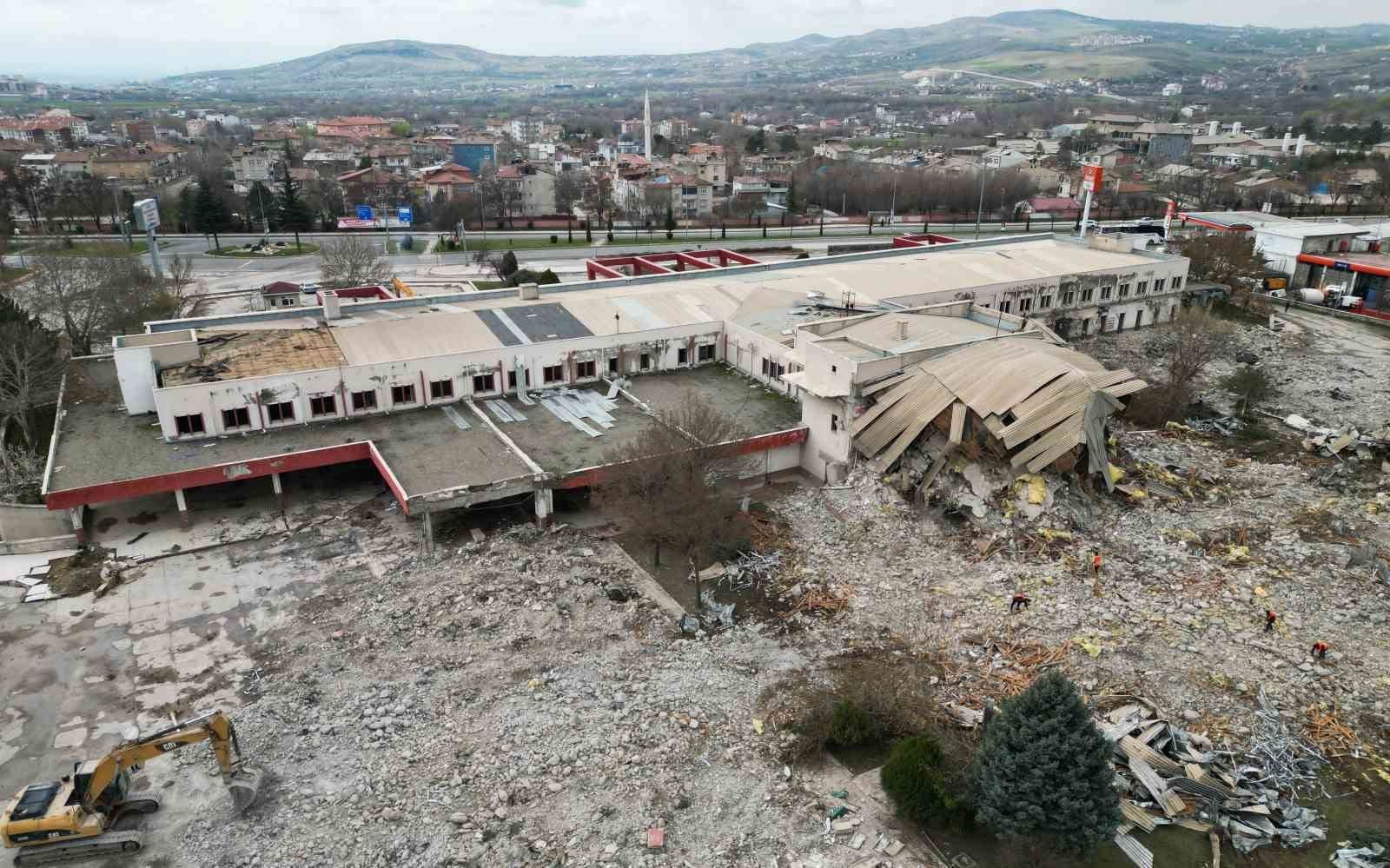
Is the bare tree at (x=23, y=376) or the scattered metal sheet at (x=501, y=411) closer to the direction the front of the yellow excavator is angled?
the scattered metal sheet

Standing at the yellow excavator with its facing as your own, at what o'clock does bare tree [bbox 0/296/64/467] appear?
The bare tree is roughly at 9 o'clock from the yellow excavator.

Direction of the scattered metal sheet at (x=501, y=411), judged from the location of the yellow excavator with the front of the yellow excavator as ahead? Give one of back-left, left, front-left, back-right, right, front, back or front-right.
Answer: front-left

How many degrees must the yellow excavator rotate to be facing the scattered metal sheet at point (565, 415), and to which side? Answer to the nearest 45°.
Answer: approximately 45° to its left

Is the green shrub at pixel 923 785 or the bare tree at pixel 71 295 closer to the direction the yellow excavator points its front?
the green shrub

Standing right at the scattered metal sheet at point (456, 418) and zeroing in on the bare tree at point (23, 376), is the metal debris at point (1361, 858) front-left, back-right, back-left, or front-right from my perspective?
back-left

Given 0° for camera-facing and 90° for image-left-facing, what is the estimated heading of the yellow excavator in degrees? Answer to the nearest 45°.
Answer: approximately 270°

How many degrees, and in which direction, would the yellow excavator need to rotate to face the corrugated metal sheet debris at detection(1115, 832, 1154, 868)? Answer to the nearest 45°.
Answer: approximately 45° to its right

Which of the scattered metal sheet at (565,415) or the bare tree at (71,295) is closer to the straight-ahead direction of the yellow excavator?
the scattered metal sheet

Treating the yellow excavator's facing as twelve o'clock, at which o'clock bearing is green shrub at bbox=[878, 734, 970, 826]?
The green shrub is roughly at 1 o'clock from the yellow excavator.

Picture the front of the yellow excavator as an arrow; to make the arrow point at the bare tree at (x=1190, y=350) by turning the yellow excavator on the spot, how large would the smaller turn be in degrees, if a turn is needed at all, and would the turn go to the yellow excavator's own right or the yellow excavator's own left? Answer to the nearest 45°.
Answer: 0° — it already faces it

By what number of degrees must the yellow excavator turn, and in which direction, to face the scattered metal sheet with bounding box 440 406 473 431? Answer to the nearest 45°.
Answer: approximately 45° to its left
